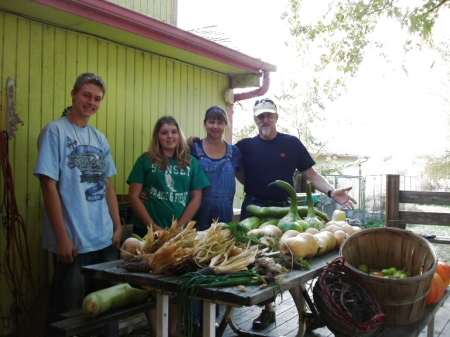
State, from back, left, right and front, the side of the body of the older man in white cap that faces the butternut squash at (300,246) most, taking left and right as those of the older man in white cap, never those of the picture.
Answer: front

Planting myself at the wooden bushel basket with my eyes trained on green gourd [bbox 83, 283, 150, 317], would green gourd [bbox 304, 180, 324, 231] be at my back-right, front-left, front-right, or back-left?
front-right

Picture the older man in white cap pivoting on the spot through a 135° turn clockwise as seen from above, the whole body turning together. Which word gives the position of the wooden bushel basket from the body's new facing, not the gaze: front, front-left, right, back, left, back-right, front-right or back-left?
back

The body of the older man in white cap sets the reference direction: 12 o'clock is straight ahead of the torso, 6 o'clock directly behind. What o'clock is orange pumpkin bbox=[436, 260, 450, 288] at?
The orange pumpkin is roughly at 10 o'clock from the older man in white cap.

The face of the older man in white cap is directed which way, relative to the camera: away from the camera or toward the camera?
toward the camera

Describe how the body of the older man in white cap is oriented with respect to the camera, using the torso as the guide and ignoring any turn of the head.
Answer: toward the camera

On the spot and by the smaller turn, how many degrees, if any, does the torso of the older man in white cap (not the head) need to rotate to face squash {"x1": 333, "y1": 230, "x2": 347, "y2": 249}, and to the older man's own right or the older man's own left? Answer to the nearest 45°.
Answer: approximately 45° to the older man's own left

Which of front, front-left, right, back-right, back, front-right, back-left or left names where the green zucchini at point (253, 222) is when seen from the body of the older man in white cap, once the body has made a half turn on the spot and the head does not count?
back

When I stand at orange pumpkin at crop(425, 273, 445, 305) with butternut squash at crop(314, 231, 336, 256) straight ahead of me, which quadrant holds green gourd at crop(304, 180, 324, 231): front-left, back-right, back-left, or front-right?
front-right

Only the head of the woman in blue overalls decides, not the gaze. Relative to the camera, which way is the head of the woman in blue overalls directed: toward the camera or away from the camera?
toward the camera

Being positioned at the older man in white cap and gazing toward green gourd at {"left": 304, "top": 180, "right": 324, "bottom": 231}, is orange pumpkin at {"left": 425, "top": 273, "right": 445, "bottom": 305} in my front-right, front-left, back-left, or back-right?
front-left

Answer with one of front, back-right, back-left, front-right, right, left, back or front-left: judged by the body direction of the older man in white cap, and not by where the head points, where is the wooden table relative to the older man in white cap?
front

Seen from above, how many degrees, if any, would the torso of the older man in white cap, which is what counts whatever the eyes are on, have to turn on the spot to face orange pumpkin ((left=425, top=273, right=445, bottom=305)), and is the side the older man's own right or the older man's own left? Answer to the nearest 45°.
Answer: approximately 45° to the older man's own left
